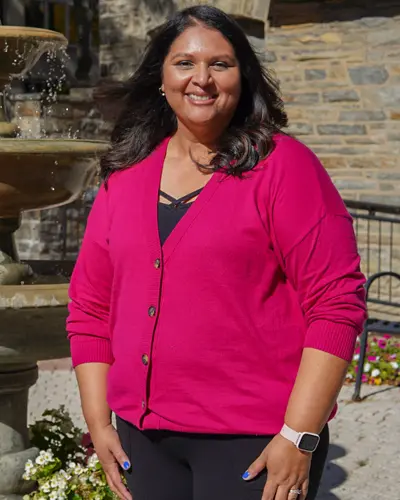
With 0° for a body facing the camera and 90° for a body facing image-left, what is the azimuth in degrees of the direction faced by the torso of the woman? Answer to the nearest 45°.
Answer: approximately 45°

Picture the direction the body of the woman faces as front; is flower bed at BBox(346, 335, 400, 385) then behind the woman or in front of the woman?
behind

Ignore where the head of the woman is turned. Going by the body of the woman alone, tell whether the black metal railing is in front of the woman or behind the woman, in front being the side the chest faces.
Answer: behind
